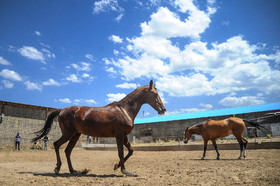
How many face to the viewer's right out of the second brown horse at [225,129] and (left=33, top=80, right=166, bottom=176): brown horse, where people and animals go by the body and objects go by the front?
1

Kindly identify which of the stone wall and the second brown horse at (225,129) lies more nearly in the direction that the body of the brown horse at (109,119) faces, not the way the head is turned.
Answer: the second brown horse

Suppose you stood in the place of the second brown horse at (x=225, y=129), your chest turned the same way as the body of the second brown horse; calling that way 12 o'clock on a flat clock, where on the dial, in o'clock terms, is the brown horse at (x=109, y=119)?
The brown horse is roughly at 10 o'clock from the second brown horse.

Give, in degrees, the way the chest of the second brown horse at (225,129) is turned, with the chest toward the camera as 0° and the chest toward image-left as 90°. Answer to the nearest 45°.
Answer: approximately 90°

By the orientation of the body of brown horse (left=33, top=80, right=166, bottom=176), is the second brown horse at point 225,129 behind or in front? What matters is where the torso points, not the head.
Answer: in front

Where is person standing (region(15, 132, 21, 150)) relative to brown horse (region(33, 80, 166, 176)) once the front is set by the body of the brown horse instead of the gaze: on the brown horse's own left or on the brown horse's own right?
on the brown horse's own left

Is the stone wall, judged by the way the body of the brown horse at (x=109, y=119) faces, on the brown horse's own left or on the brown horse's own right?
on the brown horse's own left

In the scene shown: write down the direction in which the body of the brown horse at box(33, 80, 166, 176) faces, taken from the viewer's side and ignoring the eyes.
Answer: to the viewer's right

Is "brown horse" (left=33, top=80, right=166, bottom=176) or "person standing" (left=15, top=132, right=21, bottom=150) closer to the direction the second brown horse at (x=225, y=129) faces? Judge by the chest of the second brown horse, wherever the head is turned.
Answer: the person standing
